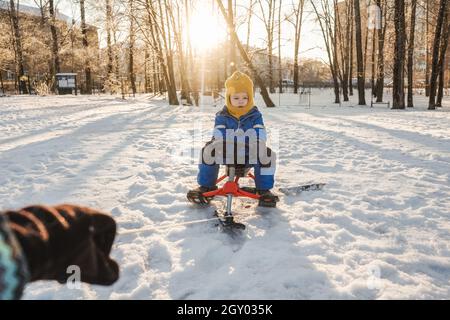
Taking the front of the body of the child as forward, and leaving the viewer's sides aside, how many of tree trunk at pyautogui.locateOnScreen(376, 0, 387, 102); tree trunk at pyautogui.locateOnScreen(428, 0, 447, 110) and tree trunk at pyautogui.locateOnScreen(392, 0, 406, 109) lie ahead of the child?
0

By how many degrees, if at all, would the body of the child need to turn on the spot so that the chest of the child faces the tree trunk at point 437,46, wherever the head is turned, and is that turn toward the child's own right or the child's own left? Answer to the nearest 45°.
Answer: approximately 135° to the child's own left

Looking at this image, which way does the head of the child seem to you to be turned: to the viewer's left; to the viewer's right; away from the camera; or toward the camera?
toward the camera

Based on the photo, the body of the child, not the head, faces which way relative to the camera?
toward the camera

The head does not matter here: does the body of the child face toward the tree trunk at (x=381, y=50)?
no

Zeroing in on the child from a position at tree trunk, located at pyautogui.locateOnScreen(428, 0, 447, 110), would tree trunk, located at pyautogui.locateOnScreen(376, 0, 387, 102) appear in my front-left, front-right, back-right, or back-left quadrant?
back-right

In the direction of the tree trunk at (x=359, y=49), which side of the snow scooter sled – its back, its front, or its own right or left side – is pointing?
back
